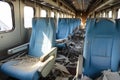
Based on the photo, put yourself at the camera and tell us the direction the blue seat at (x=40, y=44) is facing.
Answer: facing the viewer and to the left of the viewer

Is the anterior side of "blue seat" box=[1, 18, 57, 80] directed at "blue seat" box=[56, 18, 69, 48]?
no
